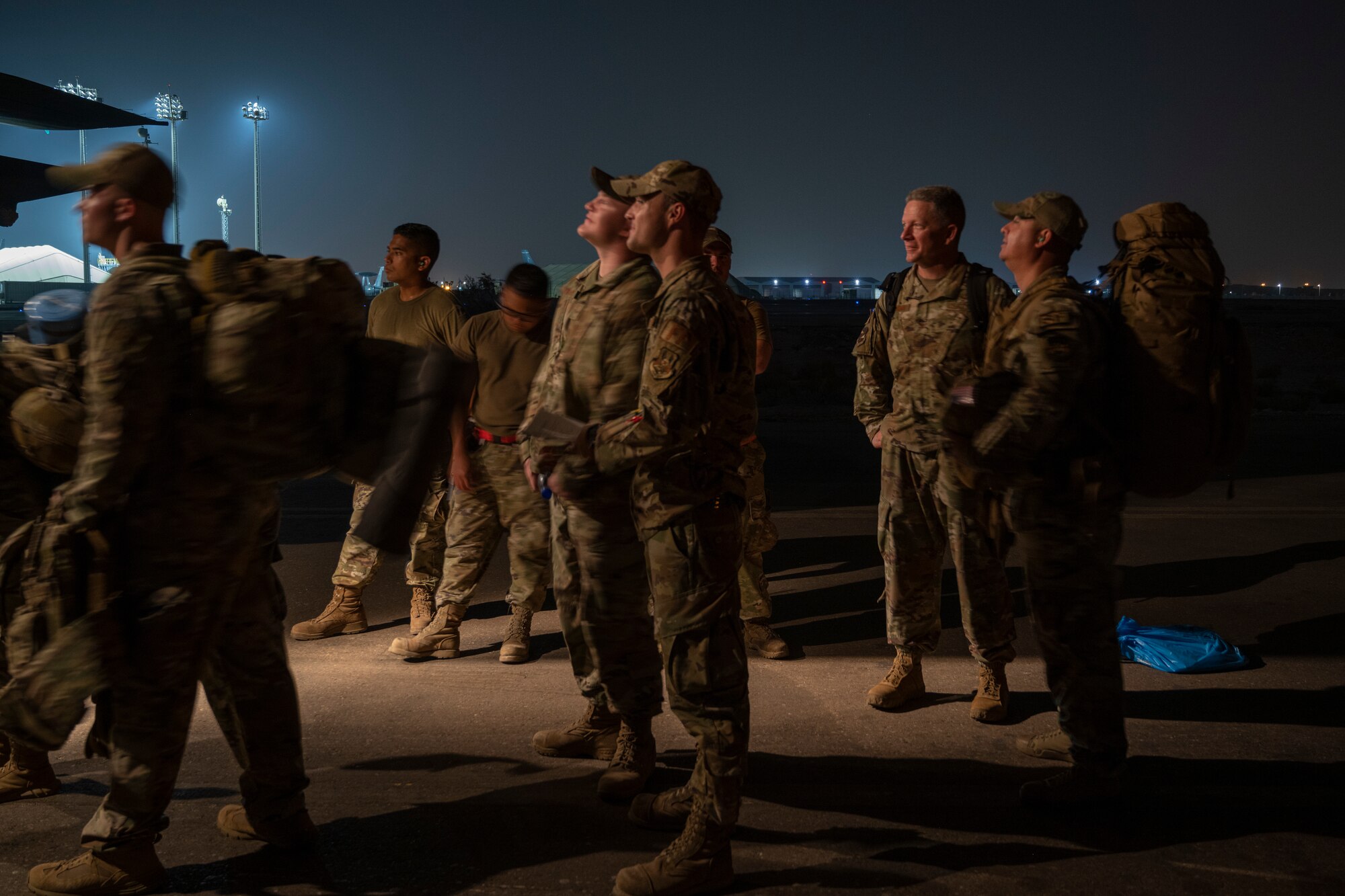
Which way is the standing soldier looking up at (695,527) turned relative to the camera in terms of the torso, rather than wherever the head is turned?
to the viewer's left

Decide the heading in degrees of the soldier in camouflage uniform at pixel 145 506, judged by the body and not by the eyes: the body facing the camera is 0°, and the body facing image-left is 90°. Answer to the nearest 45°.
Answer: approximately 90°

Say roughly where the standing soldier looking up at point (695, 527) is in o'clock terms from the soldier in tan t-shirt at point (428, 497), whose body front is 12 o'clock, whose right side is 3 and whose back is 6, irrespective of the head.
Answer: The standing soldier looking up is roughly at 10 o'clock from the soldier in tan t-shirt.

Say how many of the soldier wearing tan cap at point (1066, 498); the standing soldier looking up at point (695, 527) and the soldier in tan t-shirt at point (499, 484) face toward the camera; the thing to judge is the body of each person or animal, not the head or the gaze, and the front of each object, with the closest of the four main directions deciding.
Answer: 1

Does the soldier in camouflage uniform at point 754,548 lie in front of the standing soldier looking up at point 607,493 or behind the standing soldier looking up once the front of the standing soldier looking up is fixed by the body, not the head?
behind

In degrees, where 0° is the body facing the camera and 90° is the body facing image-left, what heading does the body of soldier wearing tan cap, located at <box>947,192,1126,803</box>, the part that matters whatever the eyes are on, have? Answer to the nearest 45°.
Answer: approximately 90°

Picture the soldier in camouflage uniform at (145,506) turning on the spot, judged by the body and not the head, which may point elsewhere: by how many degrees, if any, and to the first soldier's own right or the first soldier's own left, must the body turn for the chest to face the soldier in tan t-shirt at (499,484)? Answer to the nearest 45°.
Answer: approximately 135° to the first soldier's own right

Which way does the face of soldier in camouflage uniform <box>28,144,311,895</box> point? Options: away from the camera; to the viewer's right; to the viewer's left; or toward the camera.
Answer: to the viewer's left

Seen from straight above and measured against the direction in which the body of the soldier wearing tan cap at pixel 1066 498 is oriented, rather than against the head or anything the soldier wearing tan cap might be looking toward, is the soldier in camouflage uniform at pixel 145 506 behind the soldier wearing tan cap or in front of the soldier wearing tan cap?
in front
